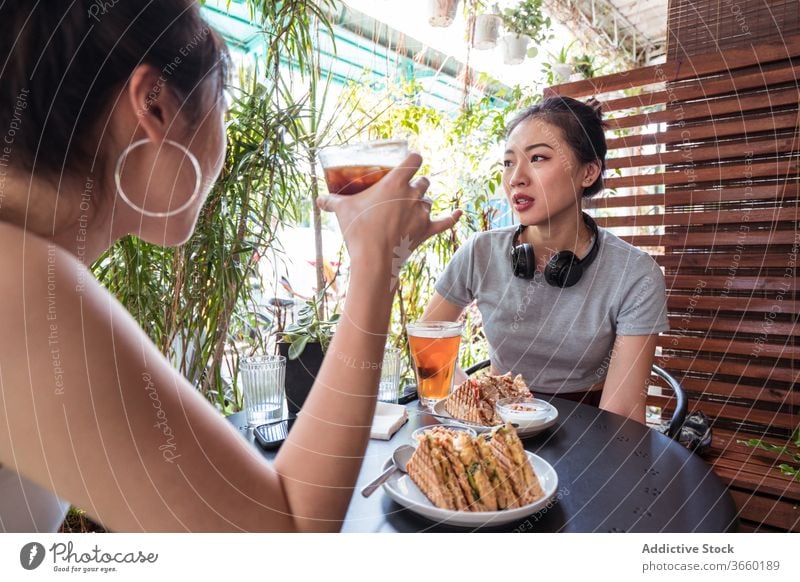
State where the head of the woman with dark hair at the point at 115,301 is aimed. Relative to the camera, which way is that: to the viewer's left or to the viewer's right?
to the viewer's right

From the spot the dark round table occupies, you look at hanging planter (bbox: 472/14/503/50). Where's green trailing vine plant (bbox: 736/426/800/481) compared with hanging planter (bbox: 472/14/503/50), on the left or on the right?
right

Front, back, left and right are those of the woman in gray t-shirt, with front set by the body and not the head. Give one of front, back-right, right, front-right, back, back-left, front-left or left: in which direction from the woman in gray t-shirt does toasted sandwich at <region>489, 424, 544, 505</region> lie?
front-left

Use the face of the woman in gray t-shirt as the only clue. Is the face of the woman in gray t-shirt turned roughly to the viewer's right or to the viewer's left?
to the viewer's left

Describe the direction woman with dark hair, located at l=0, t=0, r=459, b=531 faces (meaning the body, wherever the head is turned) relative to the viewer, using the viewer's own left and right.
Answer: facing away from the viewer and to the right of the viewer

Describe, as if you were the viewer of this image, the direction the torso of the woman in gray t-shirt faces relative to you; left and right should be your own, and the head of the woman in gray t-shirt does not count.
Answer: facing the viewer and to the left of the viewer

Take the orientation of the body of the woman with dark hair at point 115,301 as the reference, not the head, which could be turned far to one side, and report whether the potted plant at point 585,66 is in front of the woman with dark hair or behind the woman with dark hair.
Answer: in front

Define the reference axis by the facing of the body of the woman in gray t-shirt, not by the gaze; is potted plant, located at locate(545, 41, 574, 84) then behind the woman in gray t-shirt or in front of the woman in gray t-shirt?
behind
